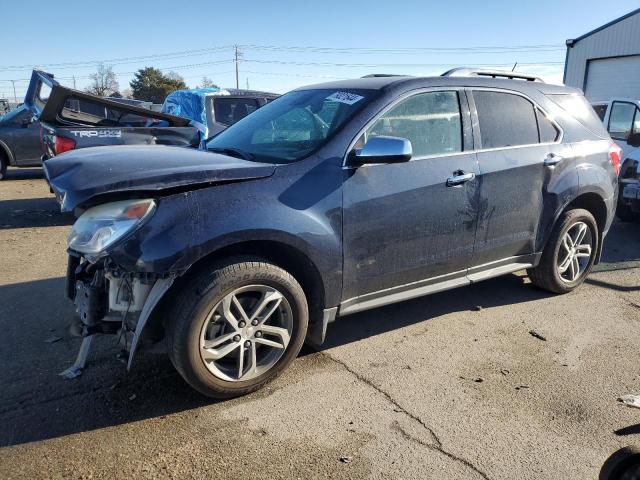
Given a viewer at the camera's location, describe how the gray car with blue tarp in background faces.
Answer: facing away from the viewer and to the right of the viewer

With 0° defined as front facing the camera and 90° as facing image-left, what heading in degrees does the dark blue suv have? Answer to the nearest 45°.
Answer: approximately 45°

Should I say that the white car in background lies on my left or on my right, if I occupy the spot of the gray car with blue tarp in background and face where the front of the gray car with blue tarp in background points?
on my right
